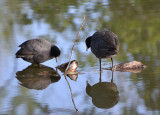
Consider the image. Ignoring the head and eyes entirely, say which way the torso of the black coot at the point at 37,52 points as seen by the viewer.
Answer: to the viewer's right

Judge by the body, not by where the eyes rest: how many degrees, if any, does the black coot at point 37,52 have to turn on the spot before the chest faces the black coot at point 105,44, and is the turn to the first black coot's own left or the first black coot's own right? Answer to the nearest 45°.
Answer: approximately 45° to the first black coot's own right

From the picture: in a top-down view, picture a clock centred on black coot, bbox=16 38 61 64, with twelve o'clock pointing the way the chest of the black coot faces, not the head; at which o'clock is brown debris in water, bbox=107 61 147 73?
The brown debris in water is roughly at 1 o'clock from the black coot.
